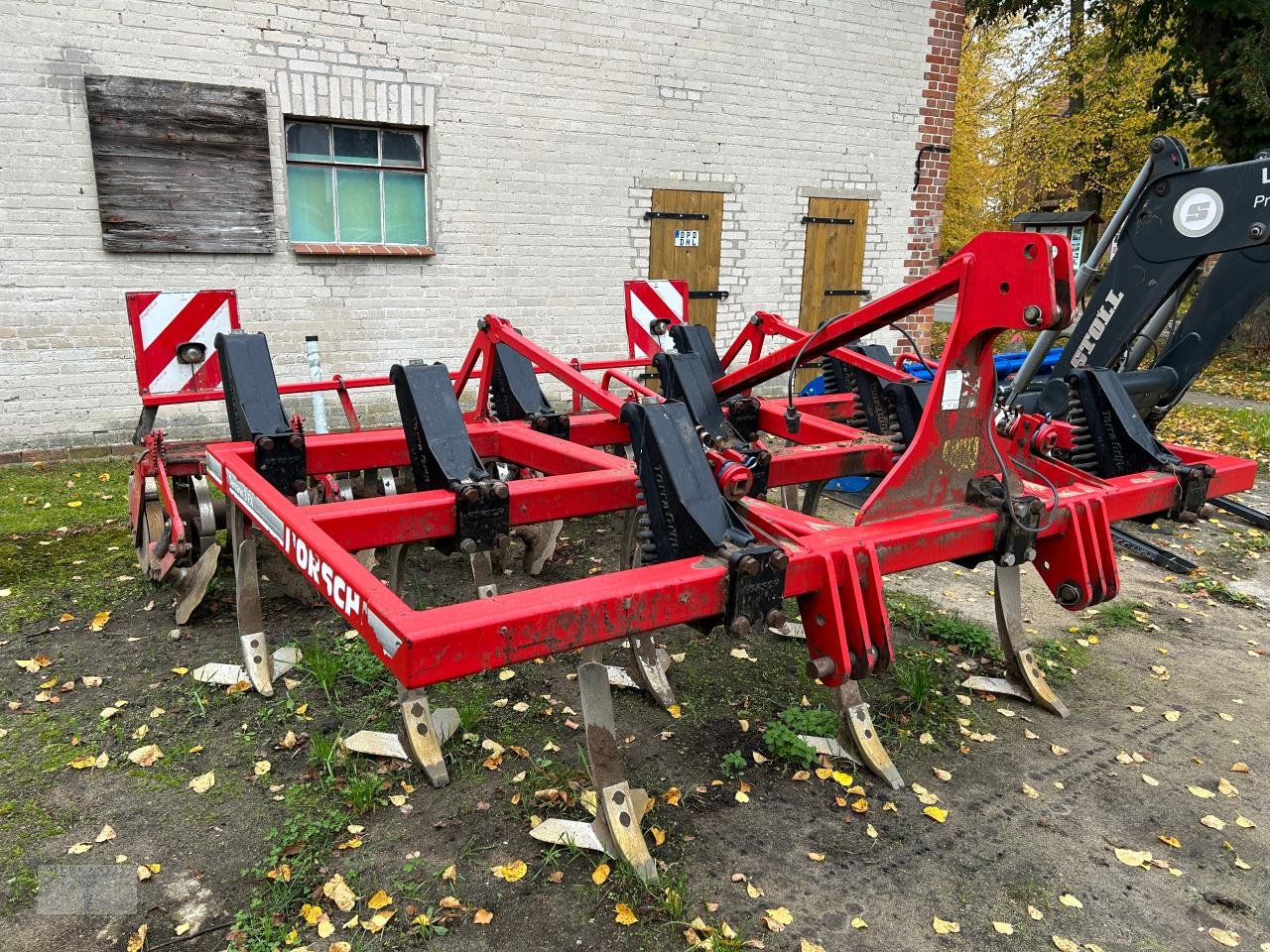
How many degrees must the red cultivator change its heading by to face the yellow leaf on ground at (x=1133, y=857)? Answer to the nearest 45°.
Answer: approximately 45° to its left

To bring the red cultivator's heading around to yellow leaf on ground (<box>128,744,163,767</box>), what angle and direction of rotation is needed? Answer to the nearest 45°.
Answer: approximately 135° to its right

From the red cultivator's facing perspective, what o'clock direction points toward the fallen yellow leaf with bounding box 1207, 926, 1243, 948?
The fallen yellow leaf is roughly at 11 o'clock from the red cultivator.

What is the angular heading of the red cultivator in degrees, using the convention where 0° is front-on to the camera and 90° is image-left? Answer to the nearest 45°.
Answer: approximately 315°
